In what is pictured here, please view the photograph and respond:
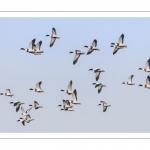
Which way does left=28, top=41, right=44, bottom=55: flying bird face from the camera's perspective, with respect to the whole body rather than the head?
to the viewer's left

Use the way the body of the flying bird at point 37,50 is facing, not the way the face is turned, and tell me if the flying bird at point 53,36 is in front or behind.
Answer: behind
